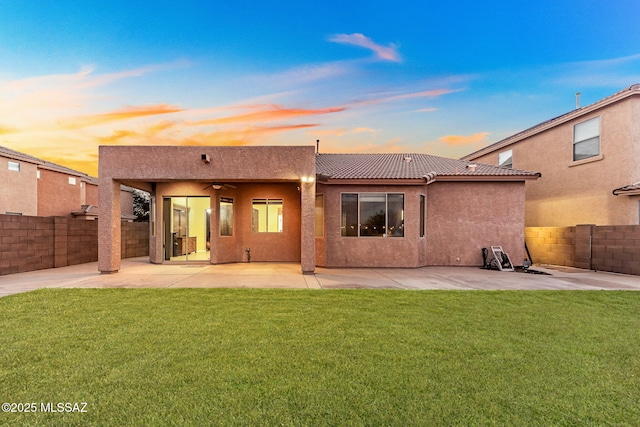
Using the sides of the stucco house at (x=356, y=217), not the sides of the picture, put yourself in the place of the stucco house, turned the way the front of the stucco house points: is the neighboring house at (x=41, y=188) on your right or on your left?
on your left

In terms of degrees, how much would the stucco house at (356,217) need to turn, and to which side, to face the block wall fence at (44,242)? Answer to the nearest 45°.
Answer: approximately 90° to its left

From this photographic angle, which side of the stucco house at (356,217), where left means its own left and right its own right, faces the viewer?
back

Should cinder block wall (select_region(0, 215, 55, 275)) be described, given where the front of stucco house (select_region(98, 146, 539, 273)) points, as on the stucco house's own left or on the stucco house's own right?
on the stucco house's own left

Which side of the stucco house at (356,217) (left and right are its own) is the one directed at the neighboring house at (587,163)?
right

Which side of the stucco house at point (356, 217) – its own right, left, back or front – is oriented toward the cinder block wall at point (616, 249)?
right

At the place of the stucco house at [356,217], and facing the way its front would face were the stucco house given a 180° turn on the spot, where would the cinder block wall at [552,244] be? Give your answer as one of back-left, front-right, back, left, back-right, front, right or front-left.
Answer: left
